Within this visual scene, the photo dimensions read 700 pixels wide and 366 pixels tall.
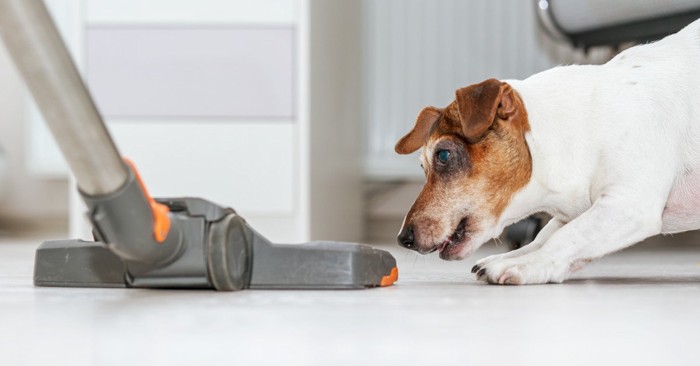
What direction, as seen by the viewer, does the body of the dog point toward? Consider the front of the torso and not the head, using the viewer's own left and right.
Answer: facing to the left of the viewer

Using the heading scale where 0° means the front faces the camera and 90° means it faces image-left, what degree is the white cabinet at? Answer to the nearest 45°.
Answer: approximately 0°

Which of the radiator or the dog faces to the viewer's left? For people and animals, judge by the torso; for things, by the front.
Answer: the dog

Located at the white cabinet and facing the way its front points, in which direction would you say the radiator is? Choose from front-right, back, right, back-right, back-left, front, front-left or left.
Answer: back-left

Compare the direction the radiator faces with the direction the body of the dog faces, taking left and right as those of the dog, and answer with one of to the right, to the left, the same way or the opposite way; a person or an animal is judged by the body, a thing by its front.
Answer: to the left

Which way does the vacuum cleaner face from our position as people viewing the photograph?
facing away from the viewer and to the right of the viewer

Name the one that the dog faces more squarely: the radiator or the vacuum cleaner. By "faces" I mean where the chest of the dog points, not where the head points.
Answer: the vacuum cleaner

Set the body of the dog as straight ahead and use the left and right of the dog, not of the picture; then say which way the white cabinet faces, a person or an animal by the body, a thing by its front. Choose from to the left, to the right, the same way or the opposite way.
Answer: to the left
